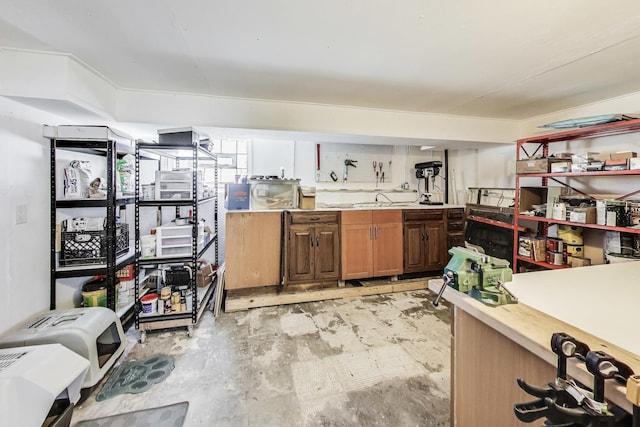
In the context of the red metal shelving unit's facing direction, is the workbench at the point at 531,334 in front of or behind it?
in front

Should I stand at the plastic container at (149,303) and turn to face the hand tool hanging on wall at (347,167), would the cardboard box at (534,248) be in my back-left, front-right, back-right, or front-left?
front-right

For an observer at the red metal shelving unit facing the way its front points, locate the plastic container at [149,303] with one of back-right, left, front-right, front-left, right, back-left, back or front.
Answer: front

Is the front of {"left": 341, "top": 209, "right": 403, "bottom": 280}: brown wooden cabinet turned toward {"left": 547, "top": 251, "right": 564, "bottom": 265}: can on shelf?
no

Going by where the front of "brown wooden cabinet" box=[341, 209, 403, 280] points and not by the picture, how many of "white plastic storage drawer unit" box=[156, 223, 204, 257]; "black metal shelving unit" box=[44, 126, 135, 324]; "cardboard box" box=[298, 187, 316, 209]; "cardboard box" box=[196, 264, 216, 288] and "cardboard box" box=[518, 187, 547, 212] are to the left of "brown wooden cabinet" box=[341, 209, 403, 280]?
1

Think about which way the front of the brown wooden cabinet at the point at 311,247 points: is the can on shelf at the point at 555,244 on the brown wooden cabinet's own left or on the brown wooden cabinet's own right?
on the brown wooden cabinet's own left

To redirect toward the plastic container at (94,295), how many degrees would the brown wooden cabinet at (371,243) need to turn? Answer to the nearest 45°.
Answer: approximately 45° to its right

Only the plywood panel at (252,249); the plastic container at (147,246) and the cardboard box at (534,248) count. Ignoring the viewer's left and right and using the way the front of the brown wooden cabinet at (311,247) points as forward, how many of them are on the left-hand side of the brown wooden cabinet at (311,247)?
1

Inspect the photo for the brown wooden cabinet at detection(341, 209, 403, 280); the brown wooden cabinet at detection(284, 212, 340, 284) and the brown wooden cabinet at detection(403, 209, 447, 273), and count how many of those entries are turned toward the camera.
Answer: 3

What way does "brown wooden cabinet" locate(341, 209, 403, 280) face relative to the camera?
toward the camera

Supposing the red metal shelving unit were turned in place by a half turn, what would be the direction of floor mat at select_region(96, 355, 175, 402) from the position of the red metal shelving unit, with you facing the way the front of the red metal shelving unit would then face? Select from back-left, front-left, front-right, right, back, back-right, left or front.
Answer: back

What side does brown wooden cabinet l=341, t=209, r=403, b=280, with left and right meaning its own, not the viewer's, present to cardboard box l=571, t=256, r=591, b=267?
left

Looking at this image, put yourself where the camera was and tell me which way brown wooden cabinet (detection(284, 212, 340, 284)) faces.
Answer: facing the viewer

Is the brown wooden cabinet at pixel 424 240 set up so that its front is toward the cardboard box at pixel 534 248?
no

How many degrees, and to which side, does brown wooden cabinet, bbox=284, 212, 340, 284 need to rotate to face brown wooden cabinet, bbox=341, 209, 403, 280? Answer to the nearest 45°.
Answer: approximately 90° to its left

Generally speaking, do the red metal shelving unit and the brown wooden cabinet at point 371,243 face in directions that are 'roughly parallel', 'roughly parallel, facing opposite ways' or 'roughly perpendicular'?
roughly perpendicular

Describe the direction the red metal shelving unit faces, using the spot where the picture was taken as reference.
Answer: facing the viewer and to the left of the viewer

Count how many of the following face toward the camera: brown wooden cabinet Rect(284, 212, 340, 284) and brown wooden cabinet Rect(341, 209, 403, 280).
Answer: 2

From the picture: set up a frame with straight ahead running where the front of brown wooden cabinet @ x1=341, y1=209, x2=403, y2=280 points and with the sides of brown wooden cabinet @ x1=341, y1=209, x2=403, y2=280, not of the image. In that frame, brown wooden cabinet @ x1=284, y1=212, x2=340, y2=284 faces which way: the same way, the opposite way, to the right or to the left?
the same way
